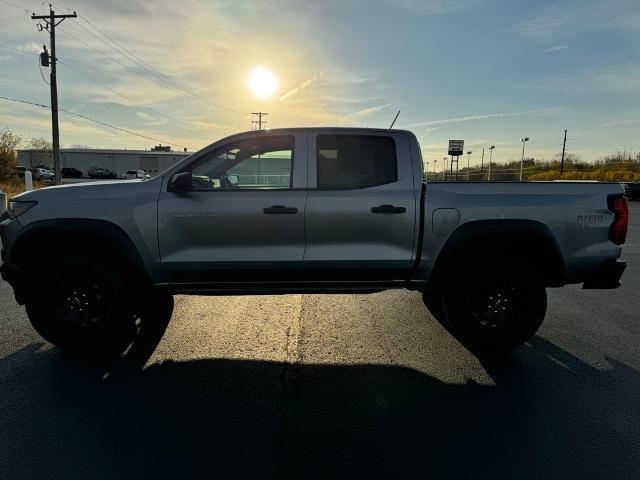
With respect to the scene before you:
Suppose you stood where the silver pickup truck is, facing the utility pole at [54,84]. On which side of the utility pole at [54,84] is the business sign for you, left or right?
right

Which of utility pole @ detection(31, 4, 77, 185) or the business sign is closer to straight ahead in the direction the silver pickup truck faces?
the utility pole

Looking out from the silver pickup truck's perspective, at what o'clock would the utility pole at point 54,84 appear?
The utility pole is roughly at 2 o'clock from the silver pickup truck.

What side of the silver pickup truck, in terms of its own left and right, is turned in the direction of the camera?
left

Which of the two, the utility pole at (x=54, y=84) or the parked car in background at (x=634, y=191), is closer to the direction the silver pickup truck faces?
the utility pole

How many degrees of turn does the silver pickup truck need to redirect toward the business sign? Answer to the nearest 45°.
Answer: approximately 90° to its right

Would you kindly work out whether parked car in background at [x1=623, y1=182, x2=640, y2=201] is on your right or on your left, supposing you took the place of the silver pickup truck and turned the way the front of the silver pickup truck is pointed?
on your right
